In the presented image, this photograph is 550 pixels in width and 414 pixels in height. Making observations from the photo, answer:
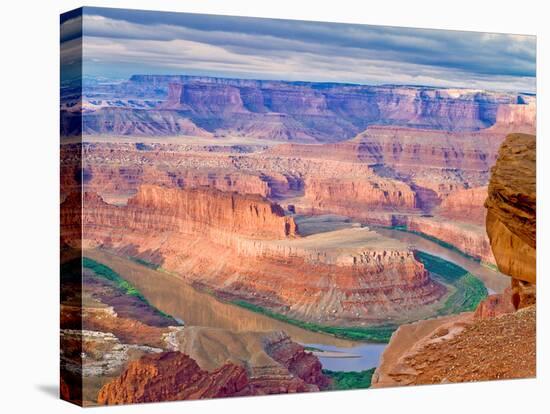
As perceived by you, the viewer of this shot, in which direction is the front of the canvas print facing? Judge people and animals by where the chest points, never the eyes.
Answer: facing the viewer and to the right of the viewer
